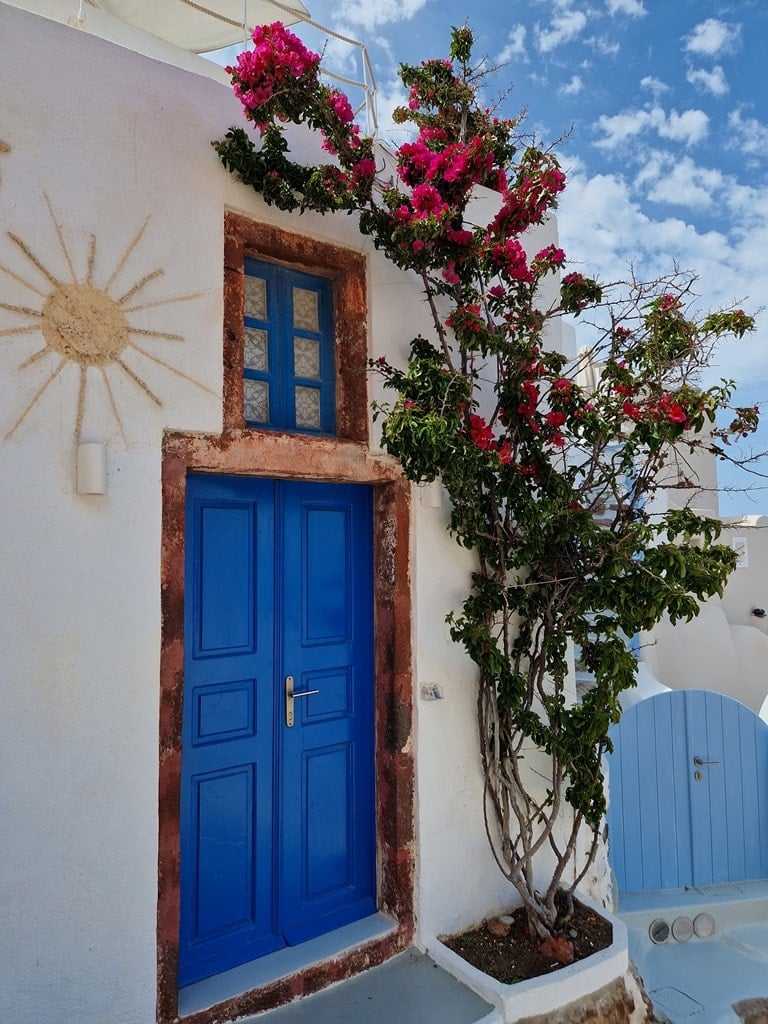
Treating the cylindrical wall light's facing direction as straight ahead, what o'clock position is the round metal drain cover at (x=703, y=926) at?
The round metal drain cover is roughly at 10 o'clock from the cylindrical wall light.

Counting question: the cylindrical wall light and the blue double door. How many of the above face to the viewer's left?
0

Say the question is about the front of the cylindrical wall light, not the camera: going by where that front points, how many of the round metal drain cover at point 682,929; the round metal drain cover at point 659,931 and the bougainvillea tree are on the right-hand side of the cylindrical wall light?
0

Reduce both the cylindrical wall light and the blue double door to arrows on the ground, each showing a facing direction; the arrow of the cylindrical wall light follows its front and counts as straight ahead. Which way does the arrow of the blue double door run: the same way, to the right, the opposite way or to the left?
the same way

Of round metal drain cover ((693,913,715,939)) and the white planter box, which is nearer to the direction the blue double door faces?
the white planter box

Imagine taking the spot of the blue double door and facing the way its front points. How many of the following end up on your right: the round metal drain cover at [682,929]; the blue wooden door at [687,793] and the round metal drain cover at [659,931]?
0

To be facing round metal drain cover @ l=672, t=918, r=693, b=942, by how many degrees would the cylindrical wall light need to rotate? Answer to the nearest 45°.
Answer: approximately 45° to its left

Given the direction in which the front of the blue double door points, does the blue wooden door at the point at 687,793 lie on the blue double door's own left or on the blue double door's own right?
on the blue double door's own left

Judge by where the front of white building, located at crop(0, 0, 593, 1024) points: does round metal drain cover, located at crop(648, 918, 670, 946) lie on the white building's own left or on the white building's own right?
on the white building's own left

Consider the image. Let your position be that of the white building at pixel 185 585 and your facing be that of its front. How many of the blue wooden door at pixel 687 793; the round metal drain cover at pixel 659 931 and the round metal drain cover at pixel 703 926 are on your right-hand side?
0

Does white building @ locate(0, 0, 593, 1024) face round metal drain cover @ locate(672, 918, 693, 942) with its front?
no

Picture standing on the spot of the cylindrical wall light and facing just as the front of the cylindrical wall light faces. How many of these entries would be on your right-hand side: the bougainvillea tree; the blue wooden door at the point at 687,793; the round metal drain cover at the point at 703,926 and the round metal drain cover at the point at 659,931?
0

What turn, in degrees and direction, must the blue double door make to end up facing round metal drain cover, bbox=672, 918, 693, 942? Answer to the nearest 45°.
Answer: approximately 45° to its left

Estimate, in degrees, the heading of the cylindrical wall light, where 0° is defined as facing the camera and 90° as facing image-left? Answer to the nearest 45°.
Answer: approximately 315°

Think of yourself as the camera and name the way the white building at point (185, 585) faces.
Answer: facing the viewer and to the right of the viewer
